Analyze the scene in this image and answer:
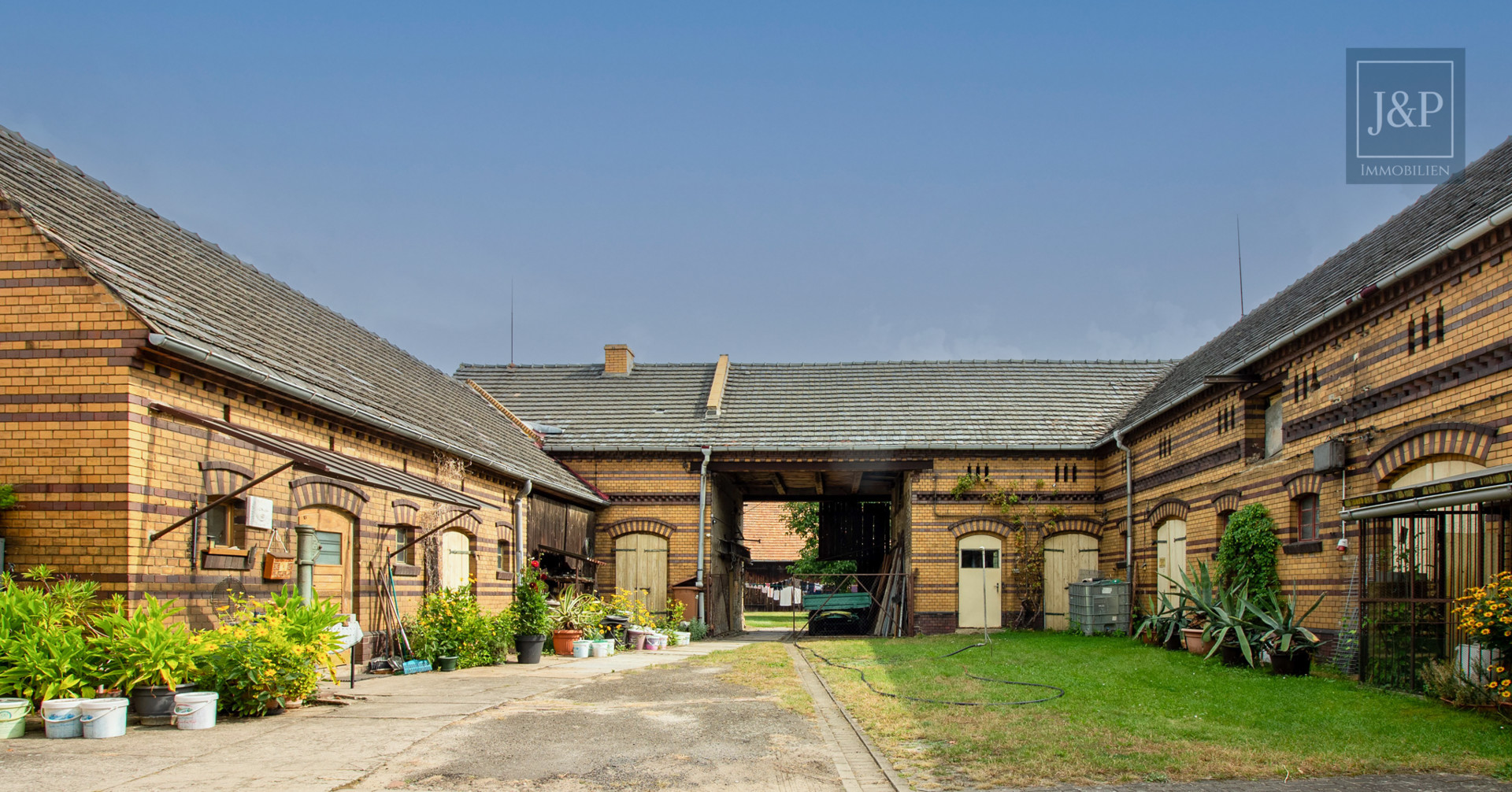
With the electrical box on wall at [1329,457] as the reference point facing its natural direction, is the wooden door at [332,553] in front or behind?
in front

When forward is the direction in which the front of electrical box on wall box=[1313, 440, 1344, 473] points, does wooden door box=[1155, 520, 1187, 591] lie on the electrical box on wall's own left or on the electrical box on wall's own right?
on the electrical box on wall's own right

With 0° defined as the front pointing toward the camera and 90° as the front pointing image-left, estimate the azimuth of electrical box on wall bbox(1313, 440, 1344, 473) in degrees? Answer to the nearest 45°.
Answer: approximately 45°

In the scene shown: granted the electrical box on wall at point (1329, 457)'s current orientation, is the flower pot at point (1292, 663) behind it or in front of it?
in front

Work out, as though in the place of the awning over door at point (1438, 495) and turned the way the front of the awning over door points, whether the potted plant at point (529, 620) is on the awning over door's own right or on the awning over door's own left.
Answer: on the awning over door's own right

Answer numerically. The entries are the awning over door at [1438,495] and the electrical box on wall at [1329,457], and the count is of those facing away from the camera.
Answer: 0

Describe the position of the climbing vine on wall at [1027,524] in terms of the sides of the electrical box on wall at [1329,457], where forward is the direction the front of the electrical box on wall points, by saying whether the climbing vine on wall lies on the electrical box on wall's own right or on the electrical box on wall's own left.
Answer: on the electrical box on wall's own right

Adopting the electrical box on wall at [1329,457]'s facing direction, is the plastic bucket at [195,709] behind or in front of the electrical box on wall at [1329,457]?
in front
